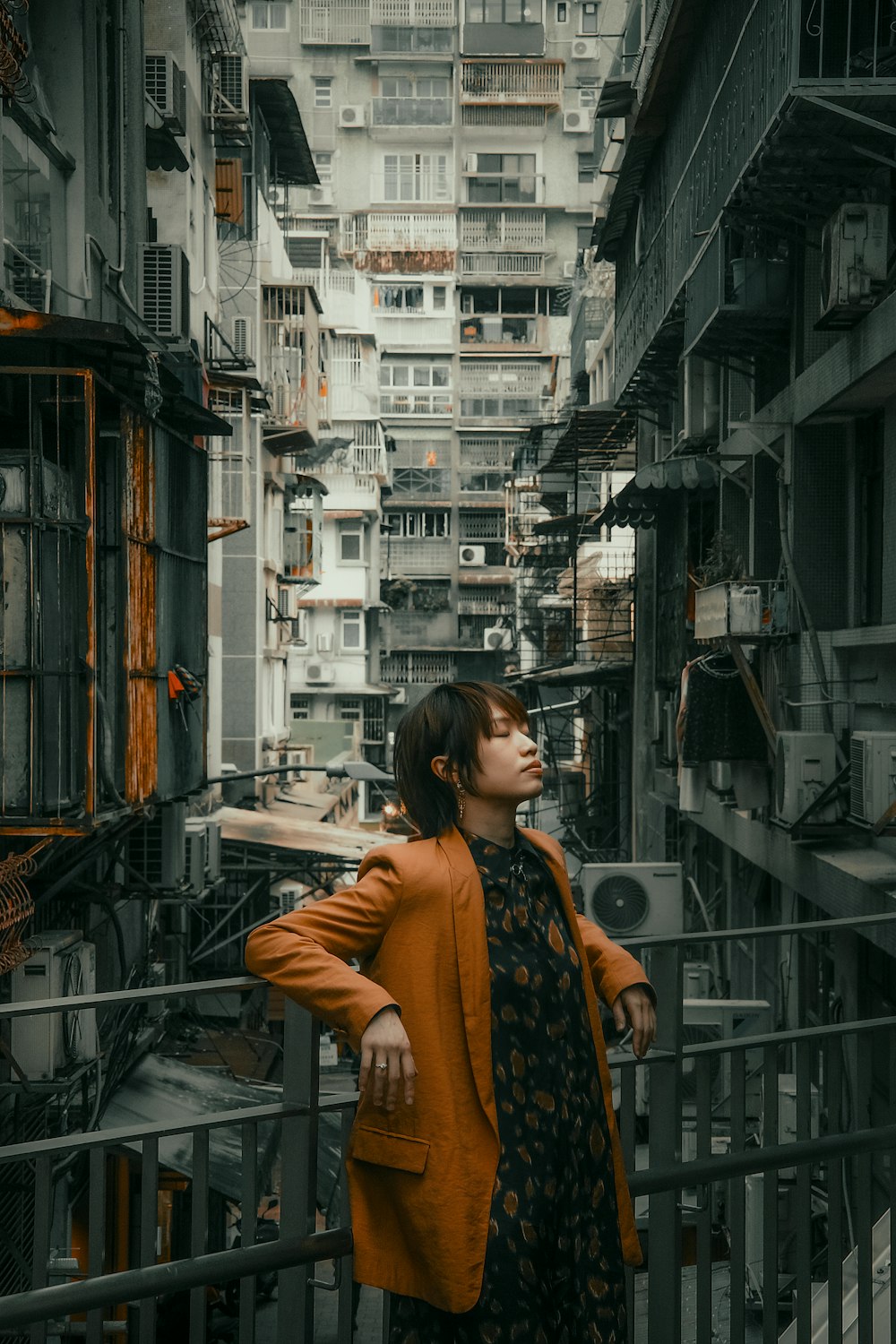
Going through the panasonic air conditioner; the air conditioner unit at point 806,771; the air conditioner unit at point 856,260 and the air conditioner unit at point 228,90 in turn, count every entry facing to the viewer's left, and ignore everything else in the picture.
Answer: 2

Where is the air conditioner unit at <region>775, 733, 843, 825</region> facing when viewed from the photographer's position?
facing to the left of the viewer

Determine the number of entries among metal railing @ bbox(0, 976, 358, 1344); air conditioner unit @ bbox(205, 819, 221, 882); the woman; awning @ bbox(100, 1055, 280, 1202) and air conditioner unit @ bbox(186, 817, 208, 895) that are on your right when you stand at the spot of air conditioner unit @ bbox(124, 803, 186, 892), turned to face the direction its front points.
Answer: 3

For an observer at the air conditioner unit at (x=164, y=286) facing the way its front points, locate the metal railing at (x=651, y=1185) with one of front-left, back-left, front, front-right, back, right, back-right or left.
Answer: right

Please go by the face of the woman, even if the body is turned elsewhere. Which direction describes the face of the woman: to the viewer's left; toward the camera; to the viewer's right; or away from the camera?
to the viewer's right

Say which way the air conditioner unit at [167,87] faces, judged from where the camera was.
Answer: facing to the right of the viewer

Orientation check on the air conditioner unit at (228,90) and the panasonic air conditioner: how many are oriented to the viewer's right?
1

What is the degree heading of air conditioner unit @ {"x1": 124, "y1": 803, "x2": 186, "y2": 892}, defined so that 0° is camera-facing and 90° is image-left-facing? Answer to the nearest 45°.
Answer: approximately 270°

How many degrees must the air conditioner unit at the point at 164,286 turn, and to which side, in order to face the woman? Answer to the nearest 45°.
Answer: approximately 90° to its right

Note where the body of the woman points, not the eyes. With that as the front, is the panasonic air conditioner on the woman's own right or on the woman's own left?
on the woman's own left

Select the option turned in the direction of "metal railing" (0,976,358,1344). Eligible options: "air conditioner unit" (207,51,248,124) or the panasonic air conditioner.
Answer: the panasonic air conditioner

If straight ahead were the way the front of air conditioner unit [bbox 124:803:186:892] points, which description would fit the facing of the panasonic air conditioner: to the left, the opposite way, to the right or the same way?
to the right

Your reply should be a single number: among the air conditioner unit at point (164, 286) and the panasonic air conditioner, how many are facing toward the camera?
1

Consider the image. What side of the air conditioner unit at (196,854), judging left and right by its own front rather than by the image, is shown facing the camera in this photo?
right
